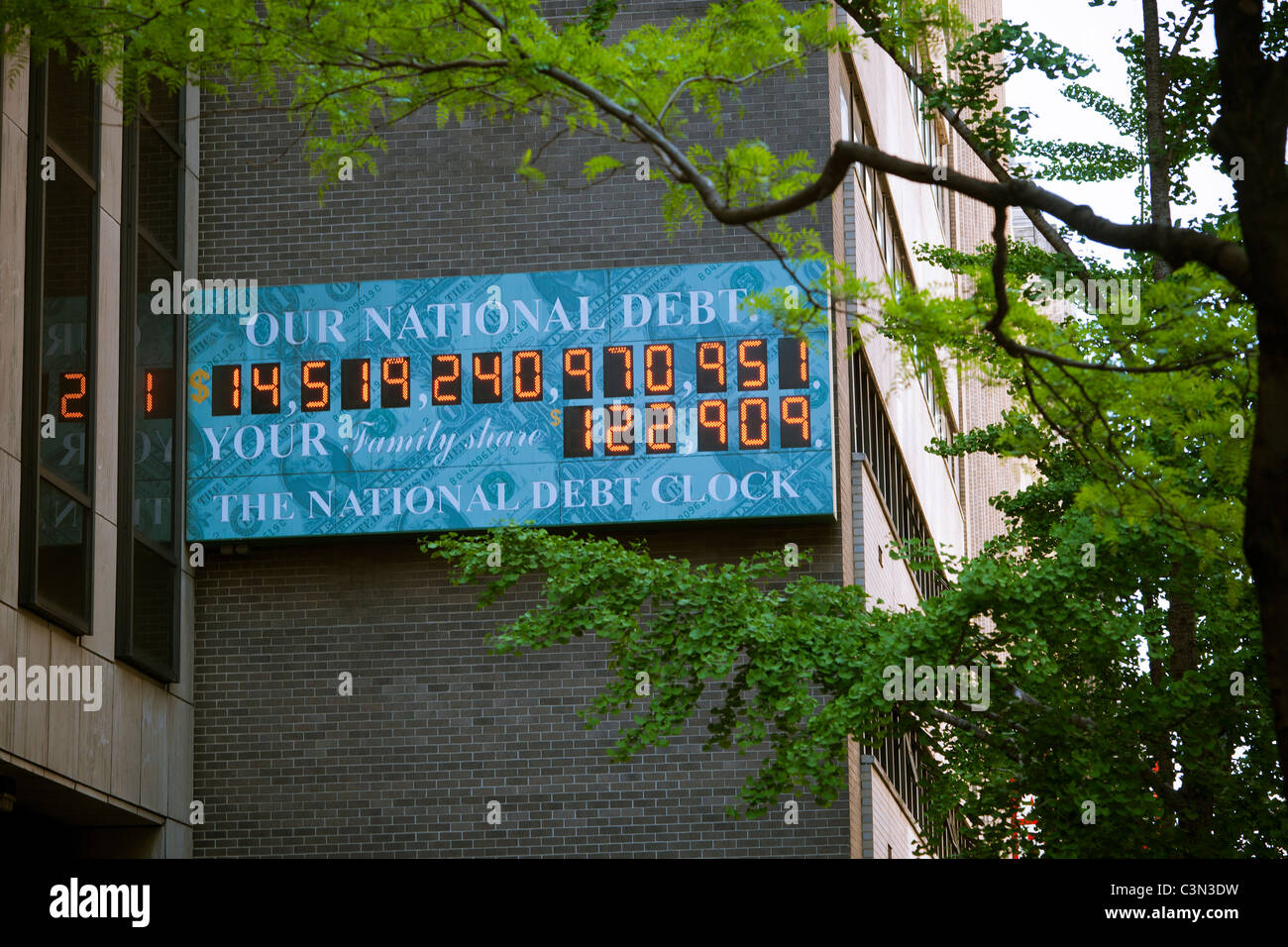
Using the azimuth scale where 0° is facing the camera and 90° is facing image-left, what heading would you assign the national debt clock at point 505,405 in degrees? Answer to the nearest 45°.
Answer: approximately 0°
